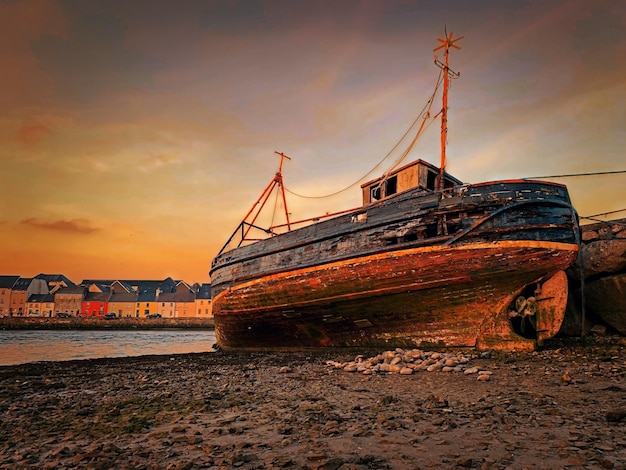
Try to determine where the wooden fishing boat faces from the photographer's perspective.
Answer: facing away from the viewer and to the left of the viewer
